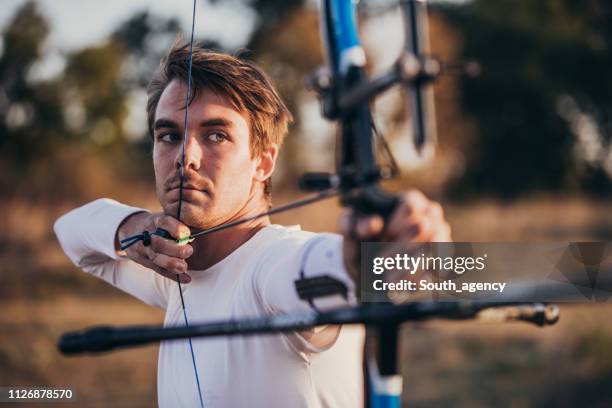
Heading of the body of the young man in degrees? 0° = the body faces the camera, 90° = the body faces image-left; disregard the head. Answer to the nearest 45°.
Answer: approximately 45°

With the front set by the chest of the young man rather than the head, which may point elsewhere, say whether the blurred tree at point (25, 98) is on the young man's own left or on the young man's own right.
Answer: on the young man's own right

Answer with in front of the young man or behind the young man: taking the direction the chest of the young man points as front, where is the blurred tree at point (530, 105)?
behind
